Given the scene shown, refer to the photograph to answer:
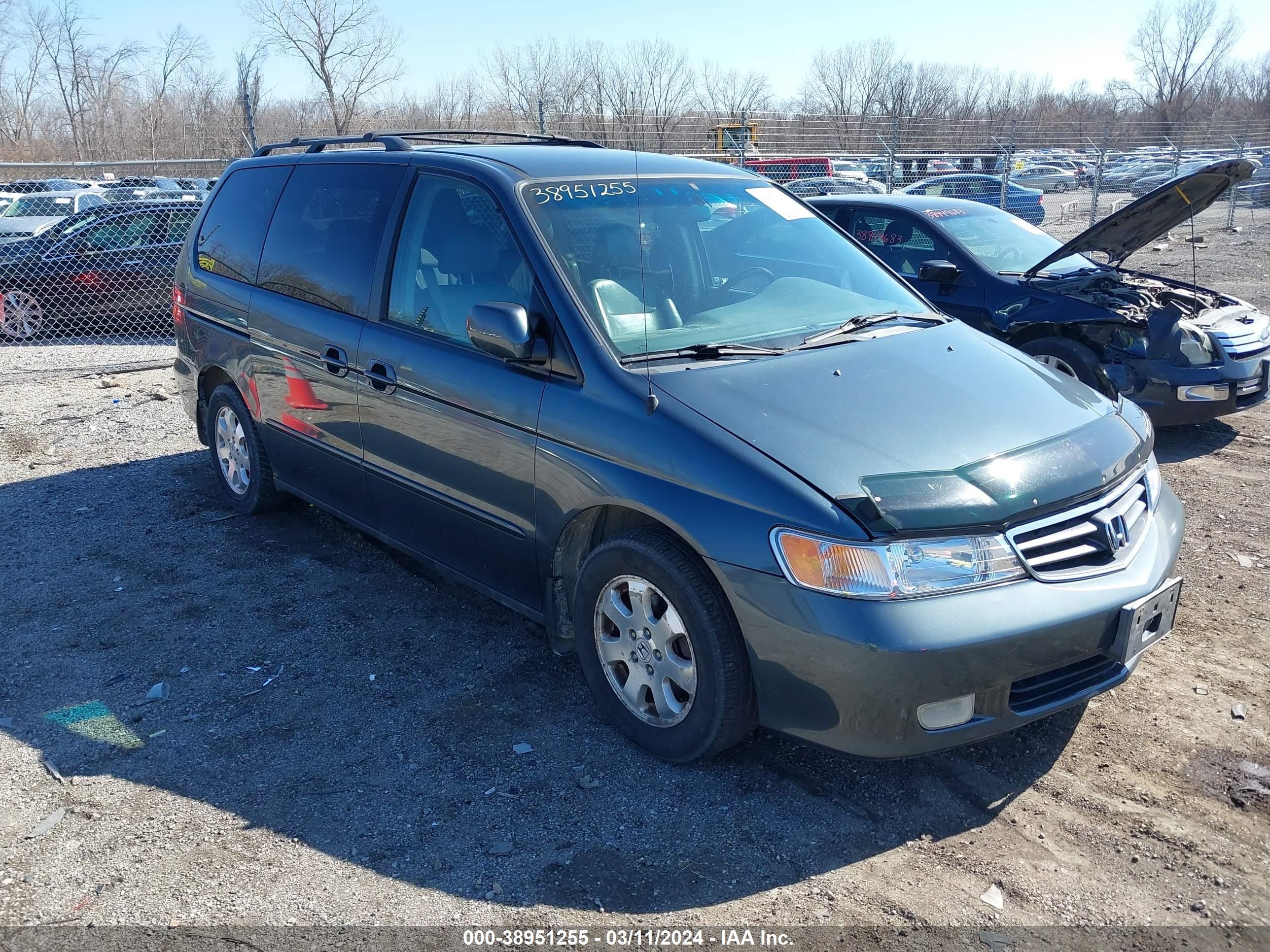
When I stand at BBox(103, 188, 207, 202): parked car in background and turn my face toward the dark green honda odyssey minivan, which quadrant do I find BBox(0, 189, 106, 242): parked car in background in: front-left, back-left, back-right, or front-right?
front-right

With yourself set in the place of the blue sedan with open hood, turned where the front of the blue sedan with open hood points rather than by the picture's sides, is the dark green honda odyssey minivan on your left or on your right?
on your right

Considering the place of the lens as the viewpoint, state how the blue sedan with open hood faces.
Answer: facing the viewer and to the right of the viewer

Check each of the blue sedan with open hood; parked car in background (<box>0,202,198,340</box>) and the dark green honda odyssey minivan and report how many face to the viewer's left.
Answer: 1

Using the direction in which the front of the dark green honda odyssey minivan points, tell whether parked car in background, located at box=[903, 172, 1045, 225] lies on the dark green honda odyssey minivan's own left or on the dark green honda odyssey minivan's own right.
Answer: on the dark green honda odyssey minivan's own left

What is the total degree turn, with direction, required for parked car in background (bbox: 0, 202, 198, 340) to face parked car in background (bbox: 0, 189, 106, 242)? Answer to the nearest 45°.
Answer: approximately 90° to its right
